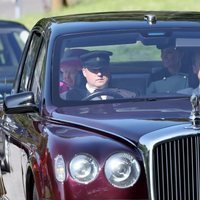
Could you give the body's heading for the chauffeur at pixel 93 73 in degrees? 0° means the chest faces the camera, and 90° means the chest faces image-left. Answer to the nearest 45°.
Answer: approximately 315°

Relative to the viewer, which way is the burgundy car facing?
toward the camera

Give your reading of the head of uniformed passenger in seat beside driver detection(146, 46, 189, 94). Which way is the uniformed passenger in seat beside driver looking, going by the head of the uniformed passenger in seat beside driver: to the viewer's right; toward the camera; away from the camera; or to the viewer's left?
toward the camera
